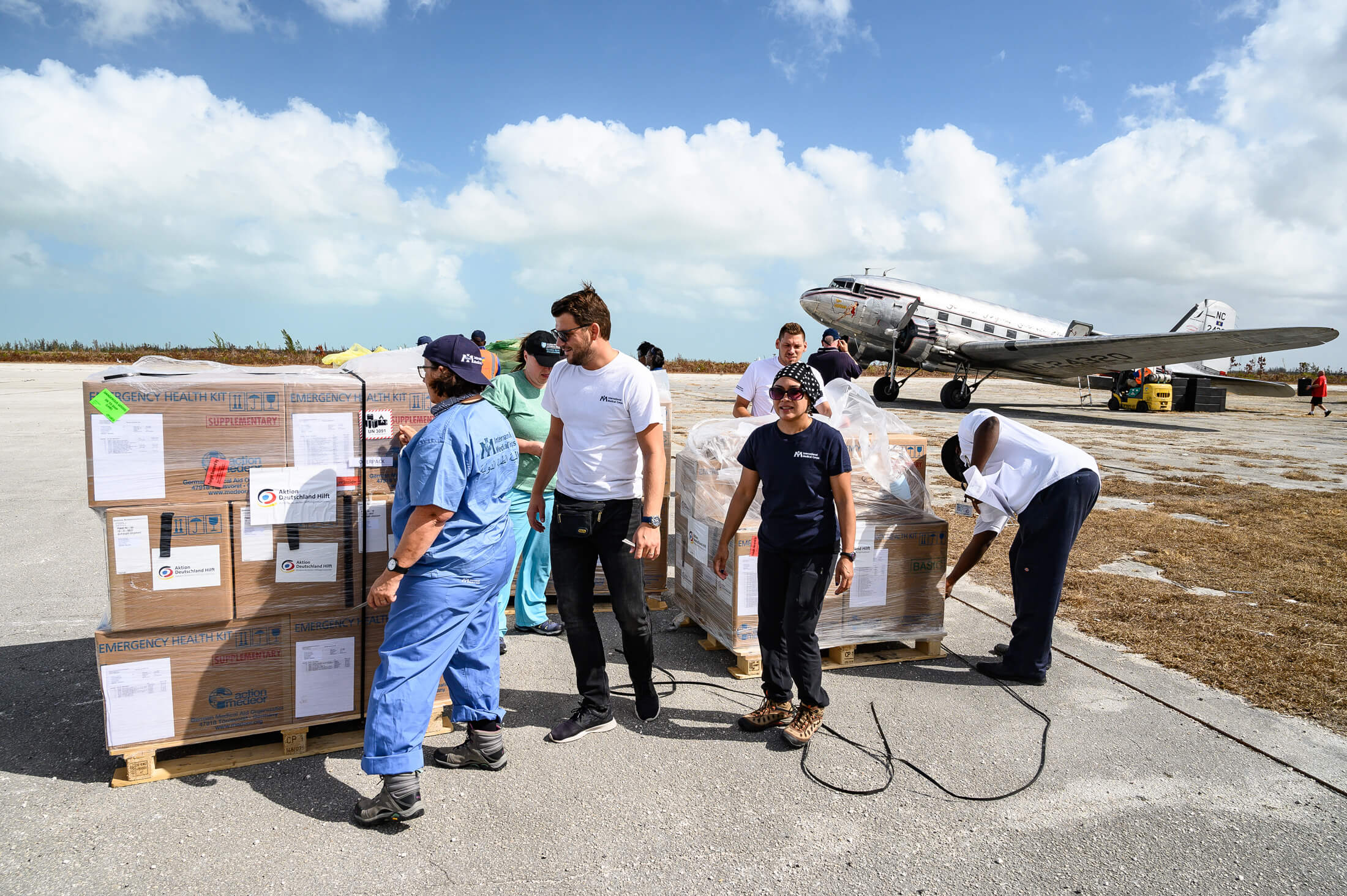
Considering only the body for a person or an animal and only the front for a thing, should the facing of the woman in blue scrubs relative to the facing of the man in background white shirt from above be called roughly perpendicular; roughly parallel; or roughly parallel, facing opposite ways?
roughly perpendicular

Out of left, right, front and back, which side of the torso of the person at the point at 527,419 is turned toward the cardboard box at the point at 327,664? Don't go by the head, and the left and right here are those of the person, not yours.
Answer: right

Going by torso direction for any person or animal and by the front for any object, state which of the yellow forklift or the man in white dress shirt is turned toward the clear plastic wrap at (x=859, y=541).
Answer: the man in white dress shirt

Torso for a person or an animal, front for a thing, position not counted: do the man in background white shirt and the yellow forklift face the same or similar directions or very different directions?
very different directions

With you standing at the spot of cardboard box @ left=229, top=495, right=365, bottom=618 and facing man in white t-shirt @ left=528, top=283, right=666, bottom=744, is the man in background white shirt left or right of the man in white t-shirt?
left

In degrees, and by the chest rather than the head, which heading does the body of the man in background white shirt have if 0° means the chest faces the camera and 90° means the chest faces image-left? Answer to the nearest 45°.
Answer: approximately 0°

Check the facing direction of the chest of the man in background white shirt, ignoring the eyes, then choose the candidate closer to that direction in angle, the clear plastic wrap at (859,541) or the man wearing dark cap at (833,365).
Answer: the clear plastic wrap

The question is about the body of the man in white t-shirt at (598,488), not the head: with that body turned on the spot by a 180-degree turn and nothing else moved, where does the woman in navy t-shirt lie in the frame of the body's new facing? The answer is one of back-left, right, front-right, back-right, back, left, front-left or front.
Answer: front-right

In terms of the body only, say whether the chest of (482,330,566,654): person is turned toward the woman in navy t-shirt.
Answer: yes

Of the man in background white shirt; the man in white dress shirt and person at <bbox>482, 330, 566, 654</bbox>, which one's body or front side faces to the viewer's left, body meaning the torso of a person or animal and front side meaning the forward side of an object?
the man in white dress shirt

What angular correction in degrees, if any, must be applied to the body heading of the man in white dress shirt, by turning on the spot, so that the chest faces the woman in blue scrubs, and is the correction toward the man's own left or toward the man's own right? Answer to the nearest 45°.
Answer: approximately 45° to the man's own left

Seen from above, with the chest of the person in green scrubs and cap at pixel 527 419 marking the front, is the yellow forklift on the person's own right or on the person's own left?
on the person's own left
